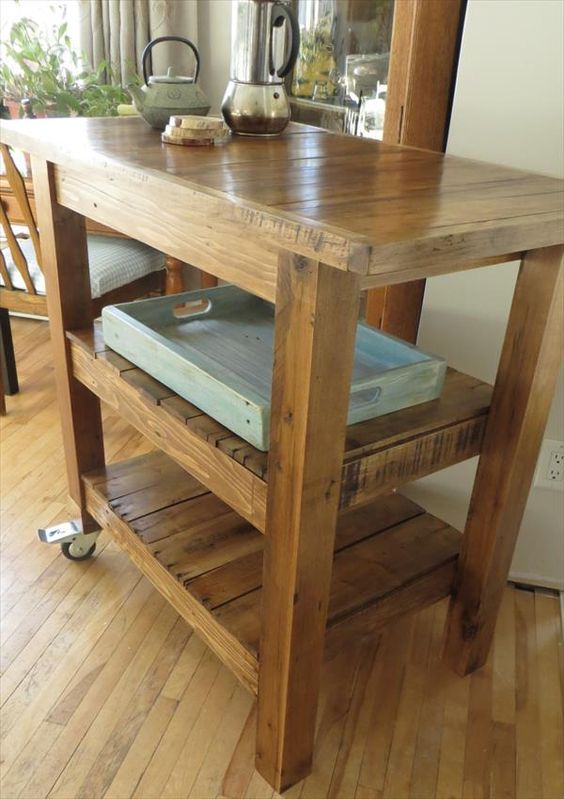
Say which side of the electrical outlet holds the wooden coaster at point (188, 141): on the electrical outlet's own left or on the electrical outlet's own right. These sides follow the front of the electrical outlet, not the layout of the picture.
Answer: on the electrical outlet's own right

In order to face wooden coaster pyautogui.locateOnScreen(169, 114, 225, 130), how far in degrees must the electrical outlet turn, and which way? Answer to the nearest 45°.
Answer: approximately 45° to its right

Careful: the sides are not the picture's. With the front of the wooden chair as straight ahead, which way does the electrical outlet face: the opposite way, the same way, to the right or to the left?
the opposite way

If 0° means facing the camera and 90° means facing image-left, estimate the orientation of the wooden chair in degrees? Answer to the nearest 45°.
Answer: approximately 225°

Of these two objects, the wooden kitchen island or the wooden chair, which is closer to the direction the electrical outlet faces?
the wooden kitchen island
